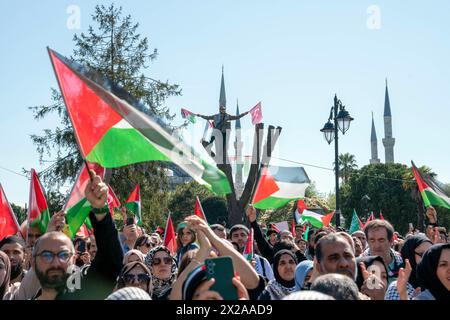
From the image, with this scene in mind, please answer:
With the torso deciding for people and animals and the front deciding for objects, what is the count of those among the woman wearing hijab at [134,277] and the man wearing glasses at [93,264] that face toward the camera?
2

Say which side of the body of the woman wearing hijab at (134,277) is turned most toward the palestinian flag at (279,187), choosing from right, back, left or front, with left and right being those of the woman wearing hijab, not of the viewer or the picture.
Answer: back

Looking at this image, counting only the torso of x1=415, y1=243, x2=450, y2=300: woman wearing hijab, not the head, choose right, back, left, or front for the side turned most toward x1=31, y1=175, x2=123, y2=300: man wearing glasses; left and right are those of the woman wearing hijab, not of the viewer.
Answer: right

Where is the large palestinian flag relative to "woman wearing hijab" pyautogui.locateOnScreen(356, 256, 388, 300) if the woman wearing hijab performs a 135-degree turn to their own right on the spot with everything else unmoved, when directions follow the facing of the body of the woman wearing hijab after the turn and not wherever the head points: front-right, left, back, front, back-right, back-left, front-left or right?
front

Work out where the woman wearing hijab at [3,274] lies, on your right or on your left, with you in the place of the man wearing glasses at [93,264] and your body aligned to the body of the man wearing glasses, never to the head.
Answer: on your right

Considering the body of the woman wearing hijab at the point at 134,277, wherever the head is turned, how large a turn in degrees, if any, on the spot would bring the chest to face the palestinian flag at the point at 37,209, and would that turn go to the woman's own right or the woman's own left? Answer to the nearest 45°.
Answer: approximately 135° to the woman's own right

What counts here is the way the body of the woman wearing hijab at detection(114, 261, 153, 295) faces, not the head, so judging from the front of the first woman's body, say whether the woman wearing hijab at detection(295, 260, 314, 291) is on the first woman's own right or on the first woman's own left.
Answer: on the first woman's own left

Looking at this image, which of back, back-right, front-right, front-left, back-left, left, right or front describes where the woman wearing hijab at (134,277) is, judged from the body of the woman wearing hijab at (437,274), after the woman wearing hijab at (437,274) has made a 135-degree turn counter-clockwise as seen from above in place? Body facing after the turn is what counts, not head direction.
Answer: left

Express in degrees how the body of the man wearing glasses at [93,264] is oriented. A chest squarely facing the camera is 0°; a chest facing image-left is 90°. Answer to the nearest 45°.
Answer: approximately 0°
